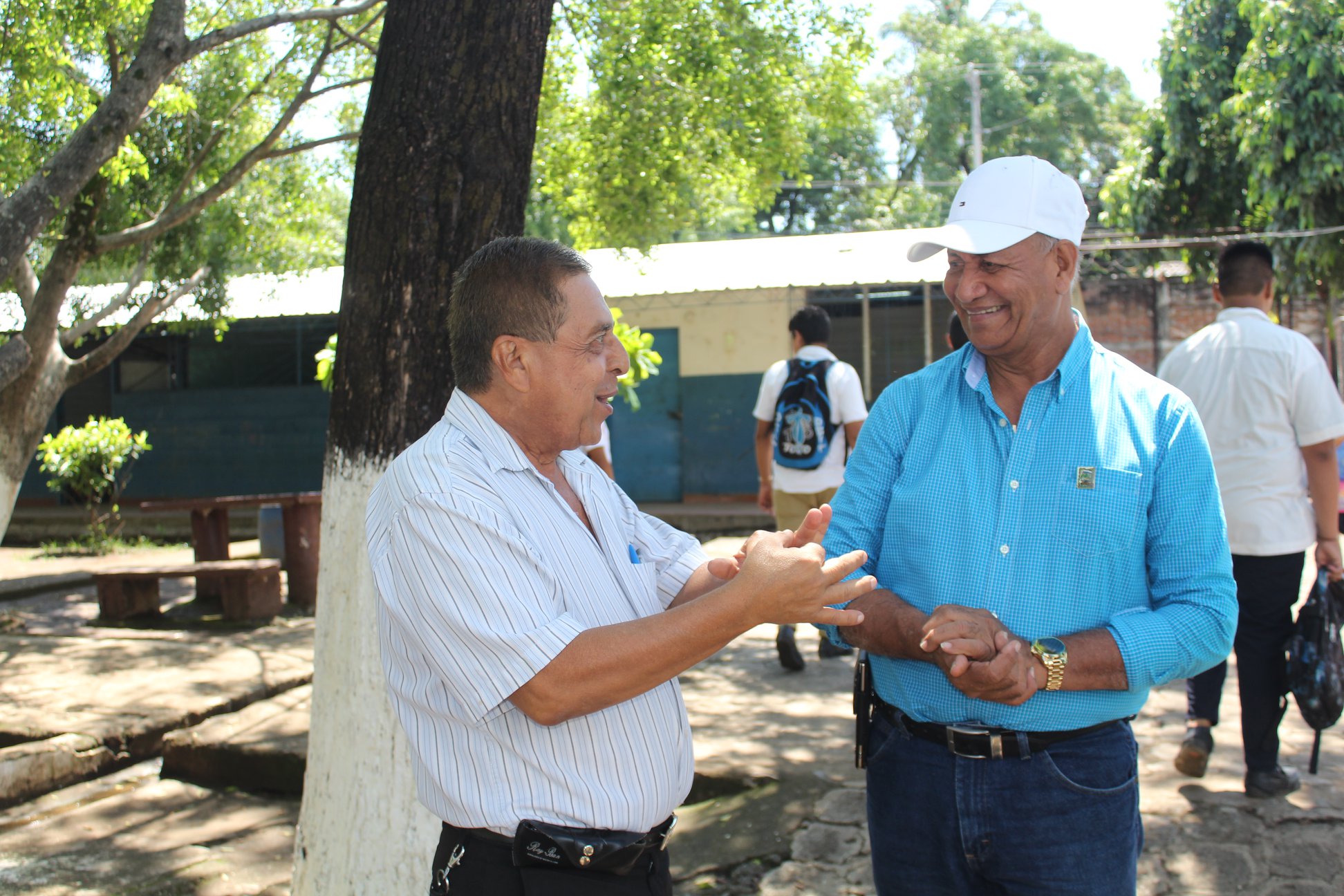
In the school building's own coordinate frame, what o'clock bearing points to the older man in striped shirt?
The older man in striped shirt is roughly at 12 o'clock from the school building.

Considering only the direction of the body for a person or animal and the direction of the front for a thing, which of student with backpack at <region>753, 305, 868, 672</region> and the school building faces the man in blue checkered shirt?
the school building

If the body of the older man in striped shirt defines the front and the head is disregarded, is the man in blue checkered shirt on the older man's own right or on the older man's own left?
on the older man's own left

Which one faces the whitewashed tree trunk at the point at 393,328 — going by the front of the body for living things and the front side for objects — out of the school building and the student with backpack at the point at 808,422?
the school building

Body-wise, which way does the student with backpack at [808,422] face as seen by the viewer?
away from the camera

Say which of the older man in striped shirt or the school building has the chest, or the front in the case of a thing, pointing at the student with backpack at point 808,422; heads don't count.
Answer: the school building

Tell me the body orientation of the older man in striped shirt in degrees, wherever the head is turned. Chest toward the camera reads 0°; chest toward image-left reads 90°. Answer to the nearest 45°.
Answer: approximately 315°

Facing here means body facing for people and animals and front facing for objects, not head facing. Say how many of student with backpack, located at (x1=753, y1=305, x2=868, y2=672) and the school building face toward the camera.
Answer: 1

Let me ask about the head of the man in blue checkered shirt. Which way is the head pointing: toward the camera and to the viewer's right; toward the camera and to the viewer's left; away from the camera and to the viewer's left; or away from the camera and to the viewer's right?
toward the camera and to the viewer's left

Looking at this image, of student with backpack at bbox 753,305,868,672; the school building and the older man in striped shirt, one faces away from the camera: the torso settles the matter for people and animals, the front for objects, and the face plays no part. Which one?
the student with backpack

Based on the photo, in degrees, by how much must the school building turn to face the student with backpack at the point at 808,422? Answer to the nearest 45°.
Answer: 0° — it already faces them

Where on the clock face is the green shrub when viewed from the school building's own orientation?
The green shrub is roughly at 2 o'clock from the school building.

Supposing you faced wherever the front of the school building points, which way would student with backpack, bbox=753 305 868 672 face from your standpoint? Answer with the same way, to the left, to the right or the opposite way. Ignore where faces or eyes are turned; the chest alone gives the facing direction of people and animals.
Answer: the opposite way

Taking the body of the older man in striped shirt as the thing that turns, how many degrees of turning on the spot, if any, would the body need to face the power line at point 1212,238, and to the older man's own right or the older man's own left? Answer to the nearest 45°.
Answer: approximately 90° to the older man's own left
